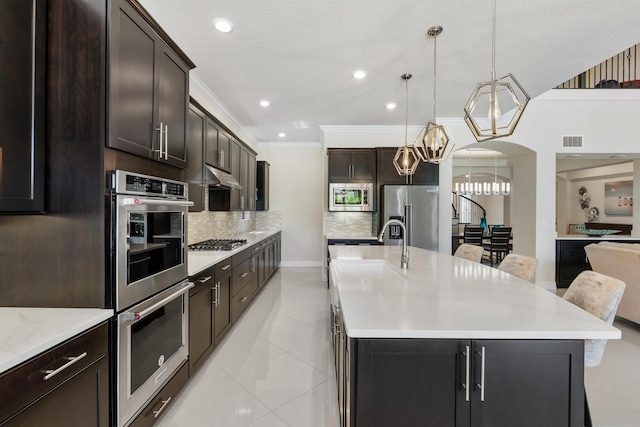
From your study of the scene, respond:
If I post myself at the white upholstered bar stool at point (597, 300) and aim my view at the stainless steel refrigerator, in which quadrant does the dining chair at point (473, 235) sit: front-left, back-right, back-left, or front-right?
front-right

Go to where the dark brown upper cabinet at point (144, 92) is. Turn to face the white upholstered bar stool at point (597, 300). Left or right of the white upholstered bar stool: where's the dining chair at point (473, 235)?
left

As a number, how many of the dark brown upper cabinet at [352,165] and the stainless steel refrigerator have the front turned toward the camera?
2

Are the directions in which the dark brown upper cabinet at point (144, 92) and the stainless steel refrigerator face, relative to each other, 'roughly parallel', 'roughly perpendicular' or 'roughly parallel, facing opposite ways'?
roughly perpendicular

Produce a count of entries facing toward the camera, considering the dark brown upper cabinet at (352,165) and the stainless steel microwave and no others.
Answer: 2

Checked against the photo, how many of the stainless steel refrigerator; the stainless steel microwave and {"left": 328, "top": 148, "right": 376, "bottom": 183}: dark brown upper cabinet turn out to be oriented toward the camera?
3

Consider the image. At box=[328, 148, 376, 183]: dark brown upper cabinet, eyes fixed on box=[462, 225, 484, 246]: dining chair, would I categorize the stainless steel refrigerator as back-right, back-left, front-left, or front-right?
front-right

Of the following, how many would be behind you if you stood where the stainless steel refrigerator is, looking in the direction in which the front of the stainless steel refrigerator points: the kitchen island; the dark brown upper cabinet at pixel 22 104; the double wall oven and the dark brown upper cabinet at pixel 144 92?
0

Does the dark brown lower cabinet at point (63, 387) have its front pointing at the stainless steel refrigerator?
no

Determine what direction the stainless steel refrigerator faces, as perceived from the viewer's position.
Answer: facing the viewer

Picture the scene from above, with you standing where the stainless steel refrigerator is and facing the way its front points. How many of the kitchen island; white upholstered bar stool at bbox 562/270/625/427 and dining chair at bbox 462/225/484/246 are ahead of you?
2

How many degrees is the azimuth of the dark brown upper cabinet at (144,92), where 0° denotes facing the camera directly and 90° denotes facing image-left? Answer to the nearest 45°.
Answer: approximately 315°

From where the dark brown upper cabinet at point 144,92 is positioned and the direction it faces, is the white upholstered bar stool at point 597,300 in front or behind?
in front

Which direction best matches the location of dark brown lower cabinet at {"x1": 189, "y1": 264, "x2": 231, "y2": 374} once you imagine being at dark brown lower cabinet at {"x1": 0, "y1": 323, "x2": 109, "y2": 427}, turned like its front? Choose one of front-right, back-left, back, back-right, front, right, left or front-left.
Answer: left

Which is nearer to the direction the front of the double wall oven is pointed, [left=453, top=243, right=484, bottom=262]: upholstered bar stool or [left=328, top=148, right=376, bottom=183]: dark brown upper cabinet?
the upholstered bar stool

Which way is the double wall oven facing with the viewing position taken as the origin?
facing the viewer and to the right of the viewer

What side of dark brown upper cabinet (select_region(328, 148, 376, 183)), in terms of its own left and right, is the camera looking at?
front

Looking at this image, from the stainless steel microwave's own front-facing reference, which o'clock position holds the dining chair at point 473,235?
The dining chair is roughly at 8 o'clock from the stainless steel microwave.

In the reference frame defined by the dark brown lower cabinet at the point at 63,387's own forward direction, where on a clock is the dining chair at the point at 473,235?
The dining chair is roughly at 10 o'clock from the dark brown lower cabinet.
